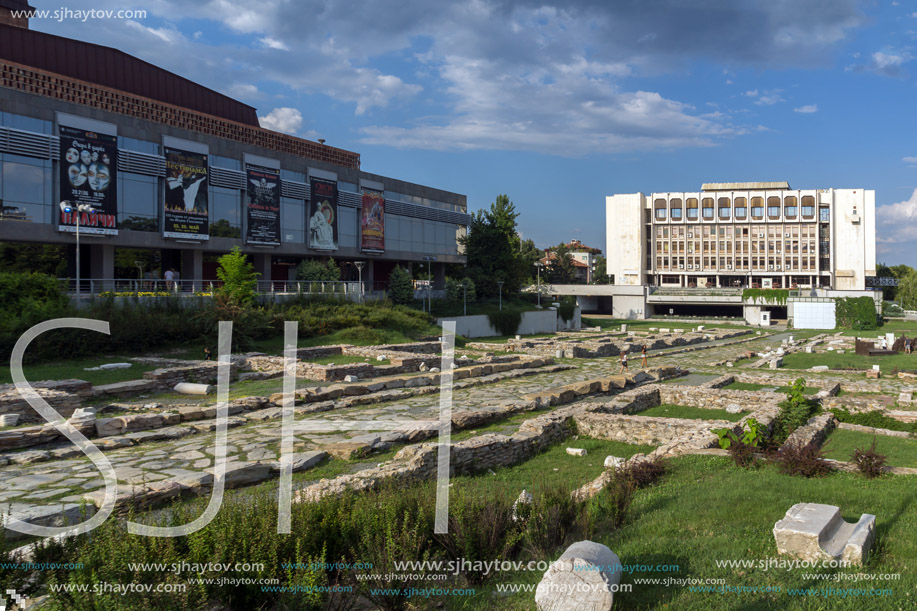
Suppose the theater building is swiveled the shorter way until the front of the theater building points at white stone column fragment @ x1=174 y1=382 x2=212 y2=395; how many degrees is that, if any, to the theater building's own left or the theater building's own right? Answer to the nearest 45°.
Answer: approximately 45° to the theater building's own right

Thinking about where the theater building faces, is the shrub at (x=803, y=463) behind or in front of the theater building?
in front

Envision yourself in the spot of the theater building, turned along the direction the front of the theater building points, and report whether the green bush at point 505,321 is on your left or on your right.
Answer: on your left

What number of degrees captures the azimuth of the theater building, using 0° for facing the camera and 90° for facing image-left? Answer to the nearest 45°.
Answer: approximately 315°

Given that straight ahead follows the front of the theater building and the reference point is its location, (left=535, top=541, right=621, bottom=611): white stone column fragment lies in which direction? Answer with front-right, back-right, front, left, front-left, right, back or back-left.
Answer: front-right

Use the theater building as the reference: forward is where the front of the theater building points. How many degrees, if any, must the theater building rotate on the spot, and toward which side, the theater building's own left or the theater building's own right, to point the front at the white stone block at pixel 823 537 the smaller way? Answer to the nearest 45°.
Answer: approximately 45° to the theater building's own right
